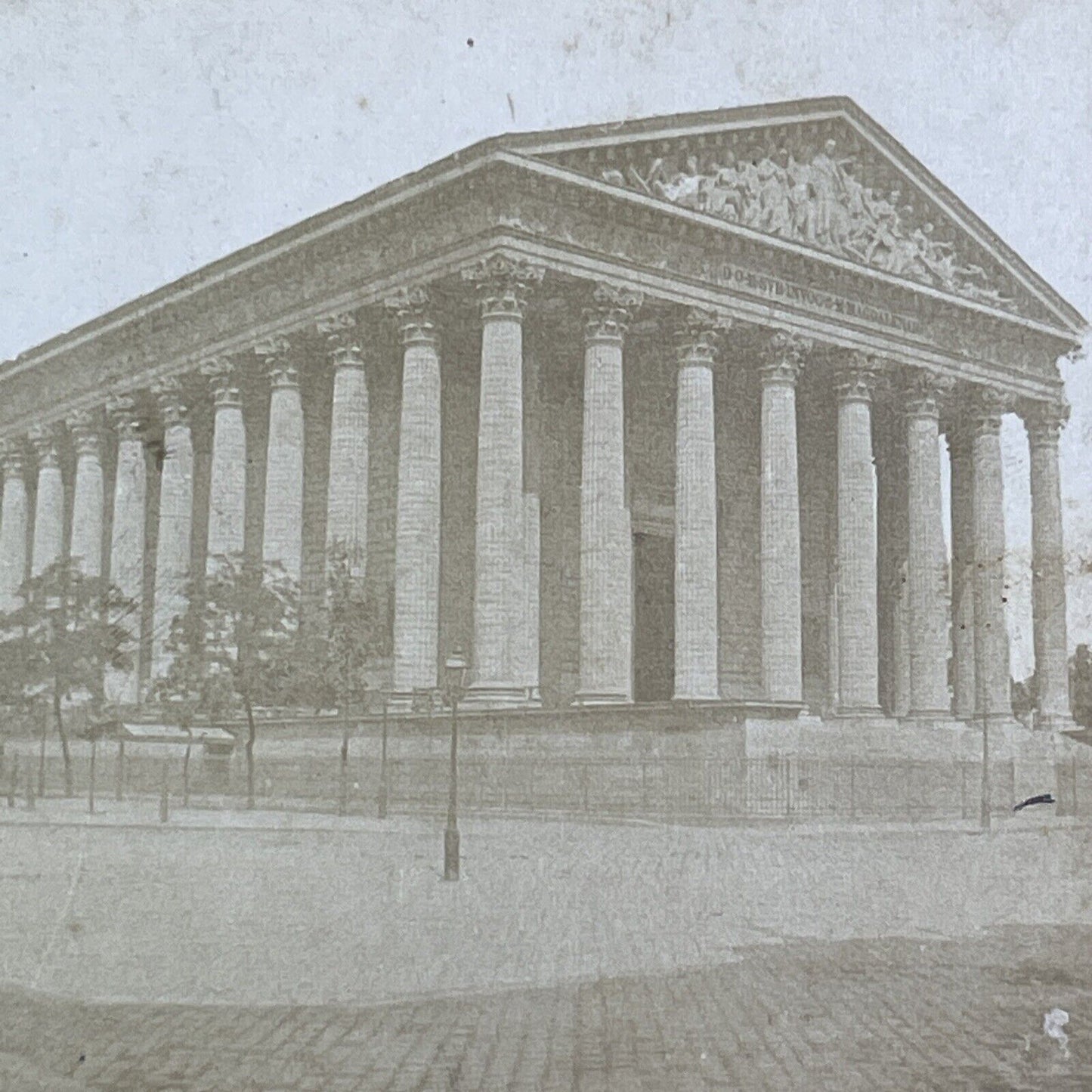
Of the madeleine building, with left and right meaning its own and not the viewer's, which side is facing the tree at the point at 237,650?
right

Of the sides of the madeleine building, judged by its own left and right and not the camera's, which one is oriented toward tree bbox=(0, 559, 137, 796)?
right

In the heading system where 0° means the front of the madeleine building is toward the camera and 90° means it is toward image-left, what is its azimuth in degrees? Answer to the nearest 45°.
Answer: approximately 315°
